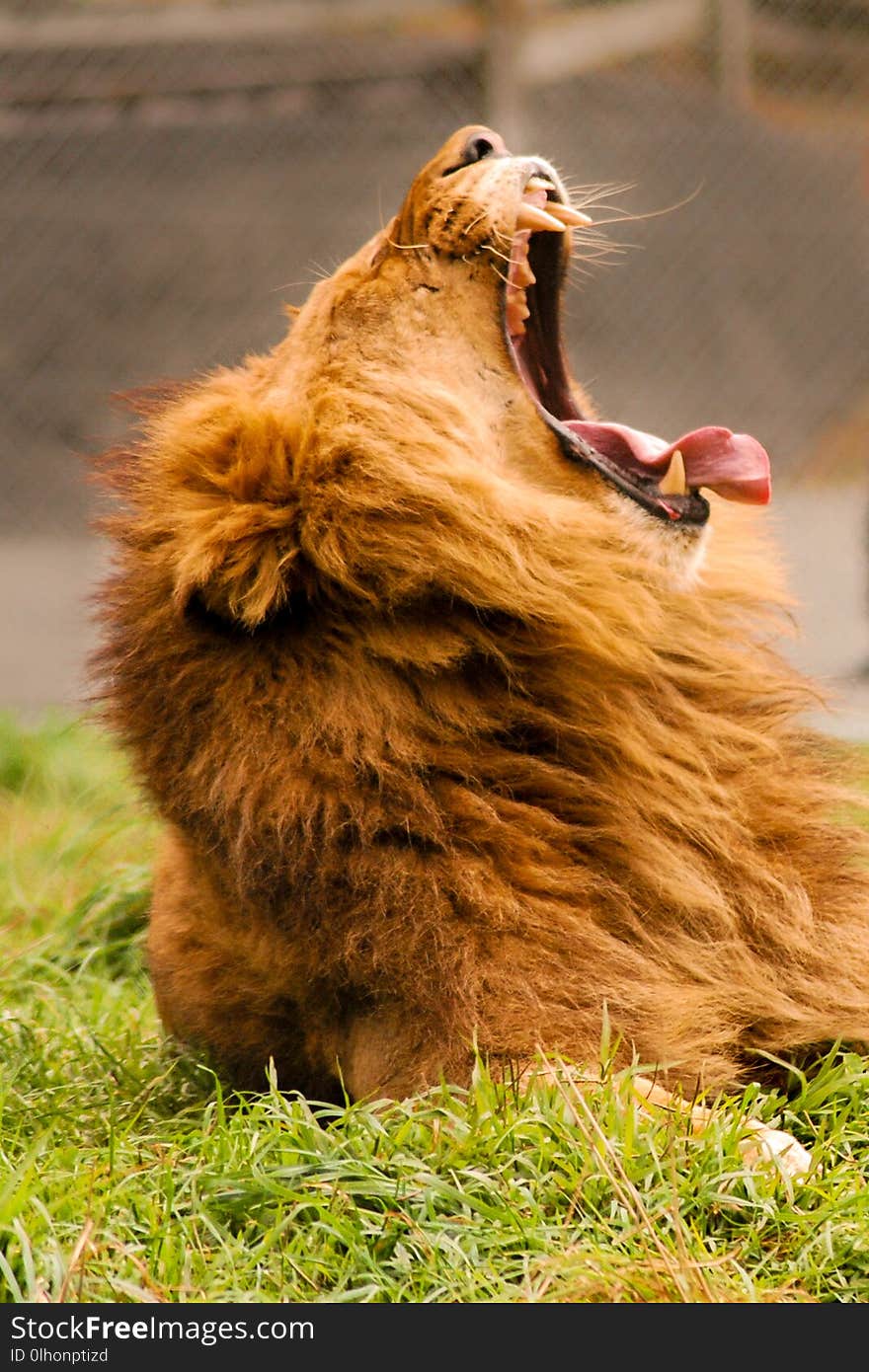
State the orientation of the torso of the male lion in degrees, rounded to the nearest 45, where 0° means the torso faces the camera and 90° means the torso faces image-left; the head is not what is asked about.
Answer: approximately 270°
